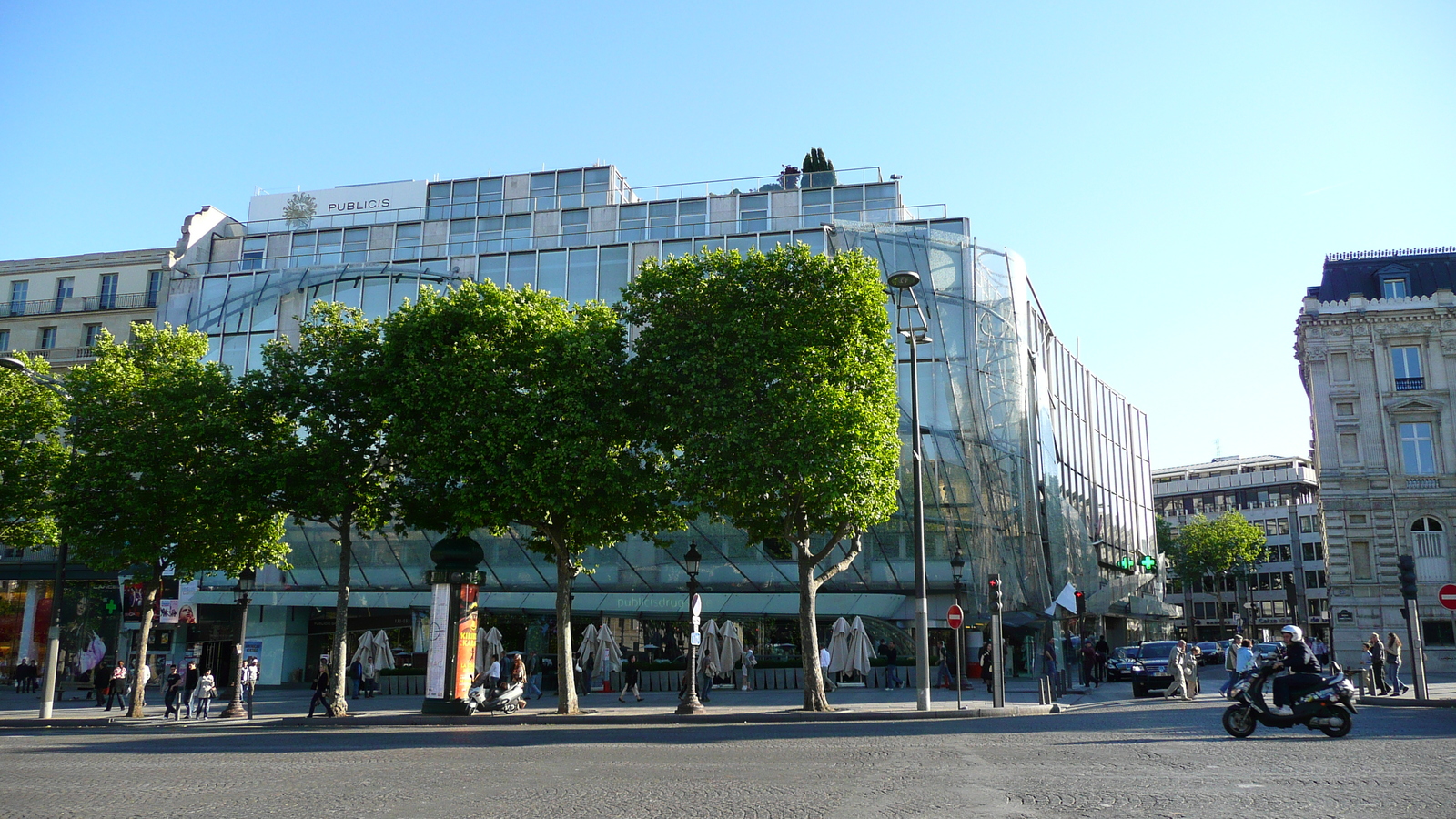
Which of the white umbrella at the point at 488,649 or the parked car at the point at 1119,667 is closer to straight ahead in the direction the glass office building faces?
the white umbrella

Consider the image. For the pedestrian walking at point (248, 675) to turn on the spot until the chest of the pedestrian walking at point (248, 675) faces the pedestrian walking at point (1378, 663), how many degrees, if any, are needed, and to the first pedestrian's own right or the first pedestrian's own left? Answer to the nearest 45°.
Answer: approximately 90° to the first pedestrian's own left

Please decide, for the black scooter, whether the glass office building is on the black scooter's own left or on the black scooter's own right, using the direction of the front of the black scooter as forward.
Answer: on the black scooter's own right

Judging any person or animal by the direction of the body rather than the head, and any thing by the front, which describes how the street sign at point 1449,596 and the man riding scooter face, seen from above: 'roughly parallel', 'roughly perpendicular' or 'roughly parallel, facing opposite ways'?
roughly perpendicular

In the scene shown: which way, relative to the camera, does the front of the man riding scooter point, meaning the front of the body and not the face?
to the viewer's left

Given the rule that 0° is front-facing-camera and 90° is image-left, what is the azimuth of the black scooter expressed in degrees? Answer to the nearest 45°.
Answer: approximately 90°

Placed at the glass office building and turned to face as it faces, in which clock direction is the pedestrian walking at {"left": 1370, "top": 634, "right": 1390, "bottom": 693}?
The pedestrian walking is roughly at 11 o'clock from the glass office building.

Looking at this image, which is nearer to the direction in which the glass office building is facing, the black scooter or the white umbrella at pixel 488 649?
the black scooter
